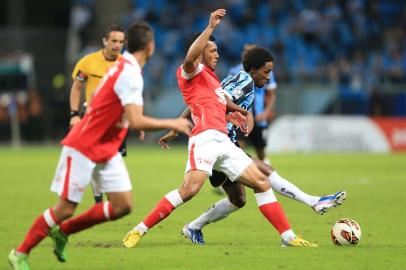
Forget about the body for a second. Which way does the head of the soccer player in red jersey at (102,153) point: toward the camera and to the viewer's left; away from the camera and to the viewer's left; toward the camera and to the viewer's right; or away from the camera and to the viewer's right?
away from the camera and to the viewer's right

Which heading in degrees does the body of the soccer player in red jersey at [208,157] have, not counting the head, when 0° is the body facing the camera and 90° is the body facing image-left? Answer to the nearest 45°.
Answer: approximately 315°

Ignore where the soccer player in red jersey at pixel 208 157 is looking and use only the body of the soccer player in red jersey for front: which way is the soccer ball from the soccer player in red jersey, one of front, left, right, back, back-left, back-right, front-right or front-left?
front-left

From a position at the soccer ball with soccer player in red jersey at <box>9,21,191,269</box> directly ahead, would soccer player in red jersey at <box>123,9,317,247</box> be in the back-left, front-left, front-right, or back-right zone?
front-right

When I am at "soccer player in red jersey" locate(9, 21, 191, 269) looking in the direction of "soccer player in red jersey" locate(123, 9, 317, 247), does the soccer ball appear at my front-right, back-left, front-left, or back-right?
front-right

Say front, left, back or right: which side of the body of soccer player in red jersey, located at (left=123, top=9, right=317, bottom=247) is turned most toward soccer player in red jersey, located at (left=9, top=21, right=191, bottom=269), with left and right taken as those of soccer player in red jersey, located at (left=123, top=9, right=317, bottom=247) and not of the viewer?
right

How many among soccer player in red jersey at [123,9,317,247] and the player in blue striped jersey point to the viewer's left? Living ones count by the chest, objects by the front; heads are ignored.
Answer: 0

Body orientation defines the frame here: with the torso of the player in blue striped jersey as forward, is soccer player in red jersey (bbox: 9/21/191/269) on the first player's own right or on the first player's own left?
on the first player's own right
